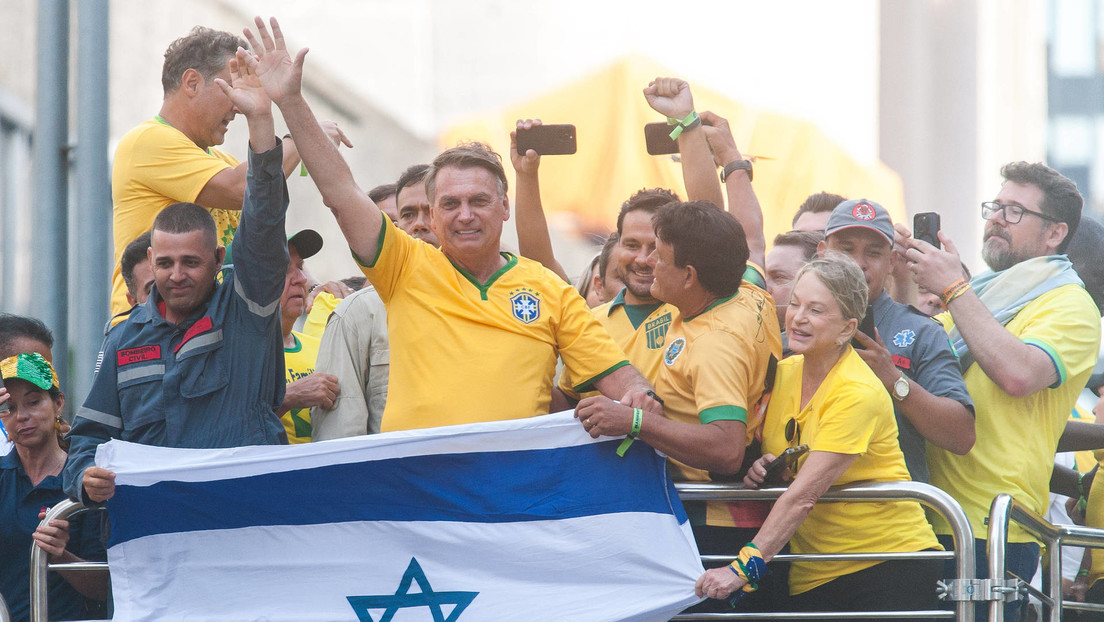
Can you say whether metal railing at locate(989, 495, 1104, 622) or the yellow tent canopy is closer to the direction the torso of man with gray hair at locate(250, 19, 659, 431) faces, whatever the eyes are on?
the metal railing

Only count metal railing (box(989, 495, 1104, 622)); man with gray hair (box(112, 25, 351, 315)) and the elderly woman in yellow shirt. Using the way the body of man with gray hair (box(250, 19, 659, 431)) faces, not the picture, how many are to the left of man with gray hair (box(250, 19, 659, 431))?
2

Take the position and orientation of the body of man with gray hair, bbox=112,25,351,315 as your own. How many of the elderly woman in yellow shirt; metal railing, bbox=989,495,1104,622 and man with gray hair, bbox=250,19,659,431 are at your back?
0

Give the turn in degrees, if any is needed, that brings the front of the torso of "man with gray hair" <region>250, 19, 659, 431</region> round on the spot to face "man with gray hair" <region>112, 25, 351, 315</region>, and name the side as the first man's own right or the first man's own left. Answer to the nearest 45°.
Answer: approximately 135° to the first man's own right

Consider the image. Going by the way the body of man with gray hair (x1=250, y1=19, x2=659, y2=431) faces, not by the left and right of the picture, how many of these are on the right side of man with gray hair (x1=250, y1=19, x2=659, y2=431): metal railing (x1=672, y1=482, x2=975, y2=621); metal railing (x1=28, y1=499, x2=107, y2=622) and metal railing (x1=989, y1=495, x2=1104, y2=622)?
1

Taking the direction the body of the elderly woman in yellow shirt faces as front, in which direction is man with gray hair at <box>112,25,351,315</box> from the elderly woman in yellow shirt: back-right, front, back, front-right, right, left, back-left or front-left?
front-right

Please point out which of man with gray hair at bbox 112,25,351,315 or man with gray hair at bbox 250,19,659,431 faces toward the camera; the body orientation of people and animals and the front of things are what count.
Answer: man with gray hair at bbox 250,19,659,431

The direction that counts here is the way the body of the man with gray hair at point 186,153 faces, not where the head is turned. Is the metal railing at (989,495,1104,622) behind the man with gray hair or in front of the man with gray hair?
in front

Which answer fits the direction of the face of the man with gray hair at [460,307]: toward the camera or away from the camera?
toward the camera

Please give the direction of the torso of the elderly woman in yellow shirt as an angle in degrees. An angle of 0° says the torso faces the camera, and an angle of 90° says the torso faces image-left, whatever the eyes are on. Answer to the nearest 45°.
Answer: approximately 45°

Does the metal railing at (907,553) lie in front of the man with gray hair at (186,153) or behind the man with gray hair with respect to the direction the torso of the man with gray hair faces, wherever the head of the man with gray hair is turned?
in front

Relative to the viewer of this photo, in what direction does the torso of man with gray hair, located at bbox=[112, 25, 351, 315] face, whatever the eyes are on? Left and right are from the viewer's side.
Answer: facing to the right of the viewer

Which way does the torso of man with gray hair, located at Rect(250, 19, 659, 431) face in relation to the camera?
toward the camera
